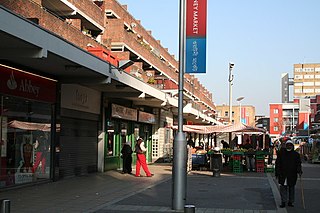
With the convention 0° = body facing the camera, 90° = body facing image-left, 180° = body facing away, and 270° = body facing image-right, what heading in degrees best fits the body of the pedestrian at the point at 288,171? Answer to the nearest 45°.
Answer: approximately 0°

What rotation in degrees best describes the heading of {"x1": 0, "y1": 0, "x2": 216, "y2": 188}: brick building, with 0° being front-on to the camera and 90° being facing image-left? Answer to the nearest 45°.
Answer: approximately 315°

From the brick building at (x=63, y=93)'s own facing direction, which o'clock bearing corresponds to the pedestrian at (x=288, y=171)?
The pedestrian is roughly at 12 o'clock from the brick building.

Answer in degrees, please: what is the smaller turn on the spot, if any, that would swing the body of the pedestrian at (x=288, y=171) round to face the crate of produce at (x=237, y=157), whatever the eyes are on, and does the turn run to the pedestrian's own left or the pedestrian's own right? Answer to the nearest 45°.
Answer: approximately 180°
